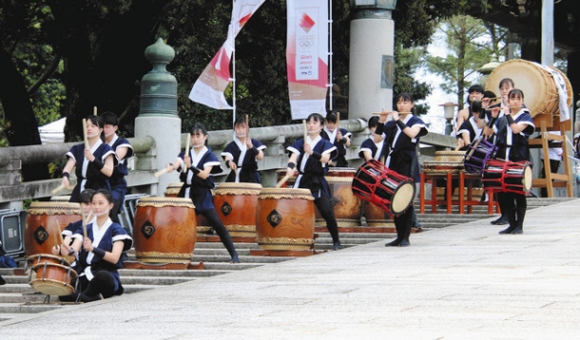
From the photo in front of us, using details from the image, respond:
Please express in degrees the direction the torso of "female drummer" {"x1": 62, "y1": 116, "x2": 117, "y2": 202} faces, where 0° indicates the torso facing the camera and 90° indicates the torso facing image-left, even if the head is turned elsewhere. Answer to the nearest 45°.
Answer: approximately 45°

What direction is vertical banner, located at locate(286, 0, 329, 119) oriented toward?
toward the camera

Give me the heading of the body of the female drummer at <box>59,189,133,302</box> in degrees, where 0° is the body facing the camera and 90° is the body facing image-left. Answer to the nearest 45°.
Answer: approximately 45°

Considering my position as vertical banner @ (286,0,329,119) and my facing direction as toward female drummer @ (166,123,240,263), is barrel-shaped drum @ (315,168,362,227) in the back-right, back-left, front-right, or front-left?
front-left

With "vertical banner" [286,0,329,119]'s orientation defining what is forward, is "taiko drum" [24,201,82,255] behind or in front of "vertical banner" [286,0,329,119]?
in front

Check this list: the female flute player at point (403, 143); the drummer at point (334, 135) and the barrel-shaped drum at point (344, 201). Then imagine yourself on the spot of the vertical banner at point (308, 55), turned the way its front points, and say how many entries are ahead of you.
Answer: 3

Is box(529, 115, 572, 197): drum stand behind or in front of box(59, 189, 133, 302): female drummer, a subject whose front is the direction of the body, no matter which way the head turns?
behind

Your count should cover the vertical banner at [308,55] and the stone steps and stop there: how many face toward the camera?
2

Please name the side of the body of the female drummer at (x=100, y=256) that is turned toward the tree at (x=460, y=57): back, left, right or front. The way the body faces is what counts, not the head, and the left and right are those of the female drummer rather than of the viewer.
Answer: back

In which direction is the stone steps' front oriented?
toward the camera
